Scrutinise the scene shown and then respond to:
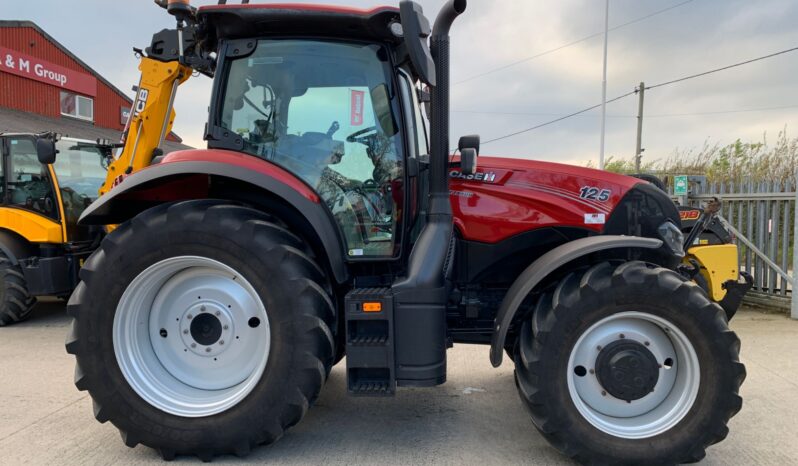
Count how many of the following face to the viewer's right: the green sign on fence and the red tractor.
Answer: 1

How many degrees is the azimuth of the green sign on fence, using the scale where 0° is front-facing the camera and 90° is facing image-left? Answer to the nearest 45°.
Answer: approximately 0°

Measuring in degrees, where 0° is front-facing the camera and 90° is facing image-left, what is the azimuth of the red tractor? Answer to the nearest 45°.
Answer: approximately 270°

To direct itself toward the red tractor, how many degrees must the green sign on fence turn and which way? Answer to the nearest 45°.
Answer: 0° — it already faces it

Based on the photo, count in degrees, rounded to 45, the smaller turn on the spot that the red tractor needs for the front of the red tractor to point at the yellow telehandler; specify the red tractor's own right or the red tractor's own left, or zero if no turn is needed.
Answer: approximately 135° to the red tractor's own left

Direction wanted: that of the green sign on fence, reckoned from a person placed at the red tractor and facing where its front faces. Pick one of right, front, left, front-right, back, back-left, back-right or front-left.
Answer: front-left

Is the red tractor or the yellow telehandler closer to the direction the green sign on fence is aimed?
the red tractor

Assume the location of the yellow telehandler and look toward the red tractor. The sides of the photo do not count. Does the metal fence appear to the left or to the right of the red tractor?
left
